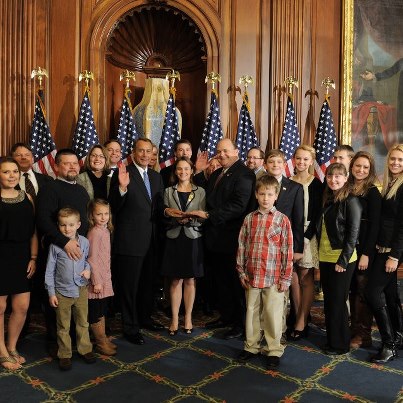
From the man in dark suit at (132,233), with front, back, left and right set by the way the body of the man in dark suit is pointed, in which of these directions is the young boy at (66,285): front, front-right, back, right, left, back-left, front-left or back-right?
right

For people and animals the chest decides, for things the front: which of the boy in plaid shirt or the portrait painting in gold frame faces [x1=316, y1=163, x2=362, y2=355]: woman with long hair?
the portrait painting in gold frame

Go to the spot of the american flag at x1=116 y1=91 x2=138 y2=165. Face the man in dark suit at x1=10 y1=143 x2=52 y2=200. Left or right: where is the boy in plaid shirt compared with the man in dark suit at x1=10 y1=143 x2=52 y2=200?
left

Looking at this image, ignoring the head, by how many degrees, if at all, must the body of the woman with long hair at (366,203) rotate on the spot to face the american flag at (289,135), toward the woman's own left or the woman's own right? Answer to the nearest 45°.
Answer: approximately 135° to the woman's own right

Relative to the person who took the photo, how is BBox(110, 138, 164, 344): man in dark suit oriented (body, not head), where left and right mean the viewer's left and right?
facing the viewer and to the right of the viewer

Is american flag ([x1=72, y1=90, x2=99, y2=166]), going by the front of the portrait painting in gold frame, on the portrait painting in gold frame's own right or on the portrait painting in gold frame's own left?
on the portrait painting in gold frame's own right

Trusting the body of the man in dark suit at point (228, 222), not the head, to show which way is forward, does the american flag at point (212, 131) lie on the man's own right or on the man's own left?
on the man's own right
